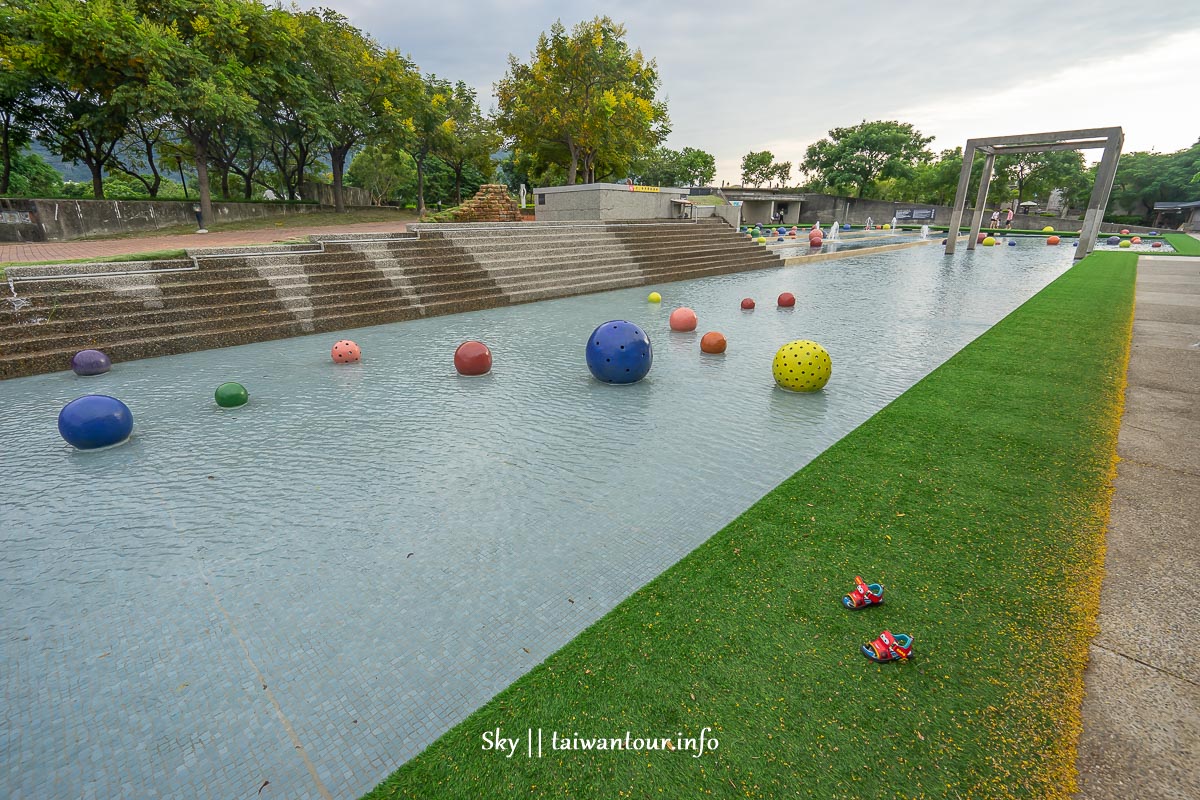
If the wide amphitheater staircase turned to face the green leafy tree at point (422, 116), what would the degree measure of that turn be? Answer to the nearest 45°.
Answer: approximately 135° to its left

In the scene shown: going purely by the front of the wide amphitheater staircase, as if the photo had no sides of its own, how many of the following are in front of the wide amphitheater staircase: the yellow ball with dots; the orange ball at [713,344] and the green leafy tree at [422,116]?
2

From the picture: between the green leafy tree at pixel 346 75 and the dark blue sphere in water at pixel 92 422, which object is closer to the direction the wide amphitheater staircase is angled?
the dark blue sphere in water

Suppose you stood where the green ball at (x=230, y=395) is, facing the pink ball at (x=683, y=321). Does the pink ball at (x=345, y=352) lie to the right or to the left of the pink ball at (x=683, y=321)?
left

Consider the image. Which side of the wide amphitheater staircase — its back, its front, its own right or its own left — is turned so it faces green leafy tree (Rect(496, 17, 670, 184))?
left

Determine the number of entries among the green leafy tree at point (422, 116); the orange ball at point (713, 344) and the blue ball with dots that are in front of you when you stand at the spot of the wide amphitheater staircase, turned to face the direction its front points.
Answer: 2

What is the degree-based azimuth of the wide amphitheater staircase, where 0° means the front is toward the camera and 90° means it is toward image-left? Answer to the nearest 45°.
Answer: approximately 315°

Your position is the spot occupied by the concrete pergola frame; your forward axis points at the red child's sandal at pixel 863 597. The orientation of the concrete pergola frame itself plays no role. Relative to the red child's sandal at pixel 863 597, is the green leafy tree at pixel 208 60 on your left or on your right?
right

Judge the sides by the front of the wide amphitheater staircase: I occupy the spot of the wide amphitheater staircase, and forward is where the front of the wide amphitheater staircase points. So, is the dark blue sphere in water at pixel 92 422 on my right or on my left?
on my right

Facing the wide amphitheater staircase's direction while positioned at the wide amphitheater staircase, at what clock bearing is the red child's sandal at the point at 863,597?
The red child's sandal is roughly at 1 o'clock from the wide amphitheater staircase.

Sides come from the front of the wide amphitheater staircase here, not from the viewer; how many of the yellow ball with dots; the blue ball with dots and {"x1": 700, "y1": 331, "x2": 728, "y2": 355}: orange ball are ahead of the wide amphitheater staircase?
3

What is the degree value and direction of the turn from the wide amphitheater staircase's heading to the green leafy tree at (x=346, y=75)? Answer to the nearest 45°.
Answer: approximately 135° to its left
